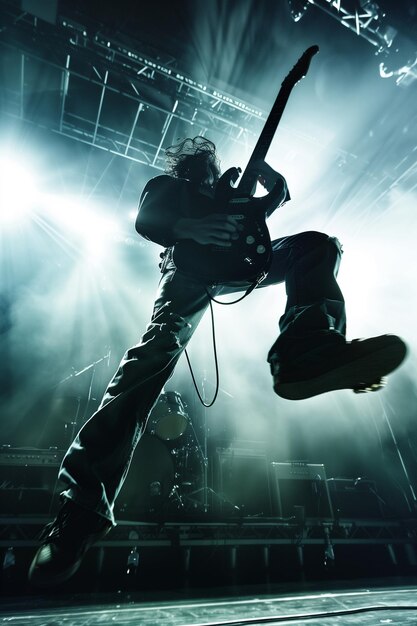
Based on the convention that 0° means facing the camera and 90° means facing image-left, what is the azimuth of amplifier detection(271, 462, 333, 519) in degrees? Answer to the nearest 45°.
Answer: approximately 0°

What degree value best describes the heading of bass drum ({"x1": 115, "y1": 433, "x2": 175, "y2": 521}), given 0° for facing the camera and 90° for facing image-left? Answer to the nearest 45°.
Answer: approximately 0°

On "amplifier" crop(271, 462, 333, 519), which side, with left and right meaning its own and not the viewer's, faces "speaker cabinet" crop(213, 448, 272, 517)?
right

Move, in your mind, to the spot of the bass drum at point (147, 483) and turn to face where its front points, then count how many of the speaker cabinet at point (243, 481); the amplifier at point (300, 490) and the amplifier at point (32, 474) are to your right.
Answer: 1
